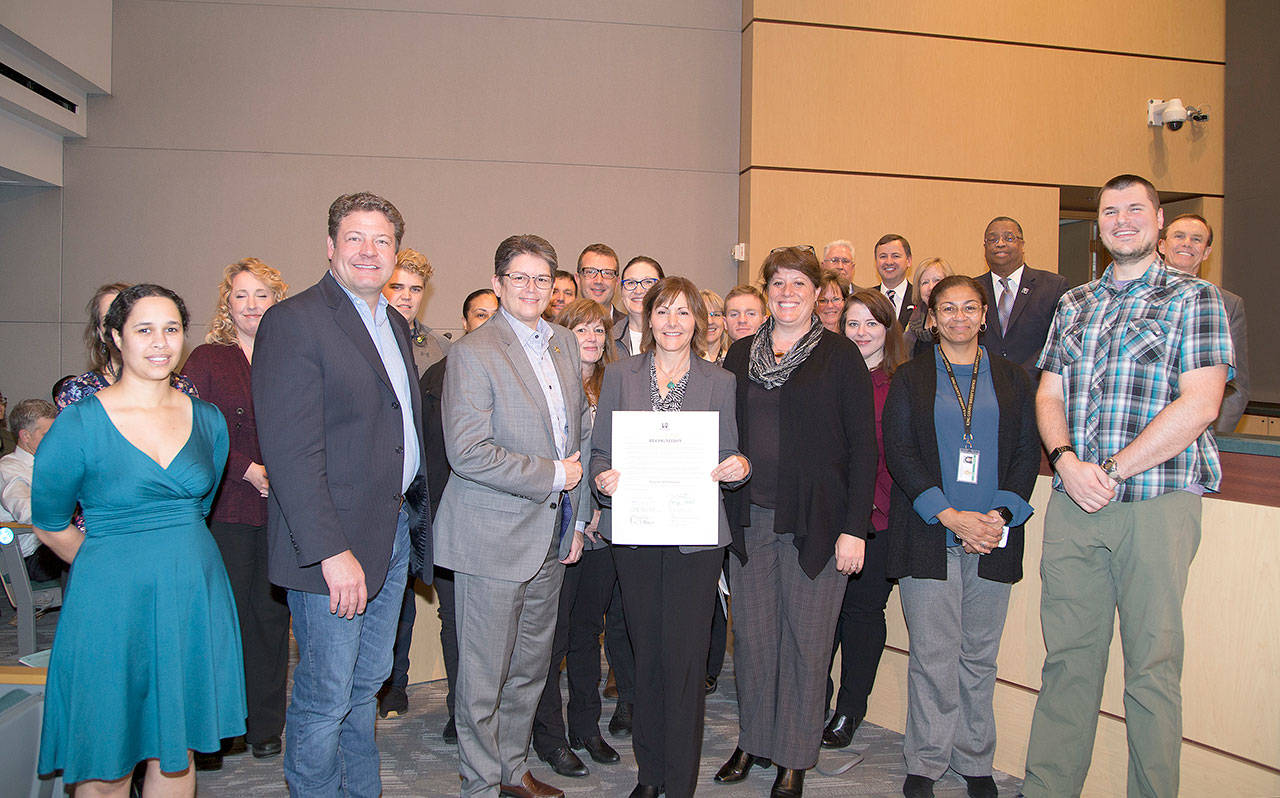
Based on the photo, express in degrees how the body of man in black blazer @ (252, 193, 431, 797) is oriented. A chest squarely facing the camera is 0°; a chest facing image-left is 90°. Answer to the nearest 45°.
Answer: approximately 315°

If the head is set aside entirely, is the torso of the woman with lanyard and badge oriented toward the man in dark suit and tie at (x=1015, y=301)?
no

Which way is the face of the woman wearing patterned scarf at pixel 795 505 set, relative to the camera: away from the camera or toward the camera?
toward the camera

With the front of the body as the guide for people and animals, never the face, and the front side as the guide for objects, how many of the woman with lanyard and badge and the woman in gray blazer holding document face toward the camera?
2

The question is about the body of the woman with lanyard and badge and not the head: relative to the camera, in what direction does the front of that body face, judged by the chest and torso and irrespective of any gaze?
toward the camera

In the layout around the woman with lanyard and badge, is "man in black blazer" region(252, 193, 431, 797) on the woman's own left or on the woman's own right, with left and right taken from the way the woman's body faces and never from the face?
on the woman's own right

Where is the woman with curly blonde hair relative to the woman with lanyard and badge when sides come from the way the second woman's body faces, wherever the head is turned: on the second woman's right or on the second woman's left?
on the second woman's right

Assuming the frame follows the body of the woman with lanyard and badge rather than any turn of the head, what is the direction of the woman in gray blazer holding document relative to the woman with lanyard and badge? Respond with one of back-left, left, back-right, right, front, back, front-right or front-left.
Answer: front-right

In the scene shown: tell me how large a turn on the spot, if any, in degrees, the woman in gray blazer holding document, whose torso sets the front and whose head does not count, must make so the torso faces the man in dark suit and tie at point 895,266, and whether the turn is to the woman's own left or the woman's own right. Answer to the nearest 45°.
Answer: approximately 135° to the woman's own left

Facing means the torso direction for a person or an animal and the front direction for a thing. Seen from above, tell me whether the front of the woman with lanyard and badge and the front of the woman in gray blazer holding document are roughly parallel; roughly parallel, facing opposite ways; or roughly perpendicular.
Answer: roughly parallel

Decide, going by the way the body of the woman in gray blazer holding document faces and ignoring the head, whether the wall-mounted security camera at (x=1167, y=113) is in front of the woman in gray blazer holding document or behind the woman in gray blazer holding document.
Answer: behind

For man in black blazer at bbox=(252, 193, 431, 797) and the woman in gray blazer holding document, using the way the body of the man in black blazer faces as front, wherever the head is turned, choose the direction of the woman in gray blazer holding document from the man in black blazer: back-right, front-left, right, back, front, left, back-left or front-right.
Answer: front-left

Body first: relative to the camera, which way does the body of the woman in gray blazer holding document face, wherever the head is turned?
toward the camera

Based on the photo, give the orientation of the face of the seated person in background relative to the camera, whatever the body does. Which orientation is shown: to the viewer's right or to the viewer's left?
to the viewer's right
